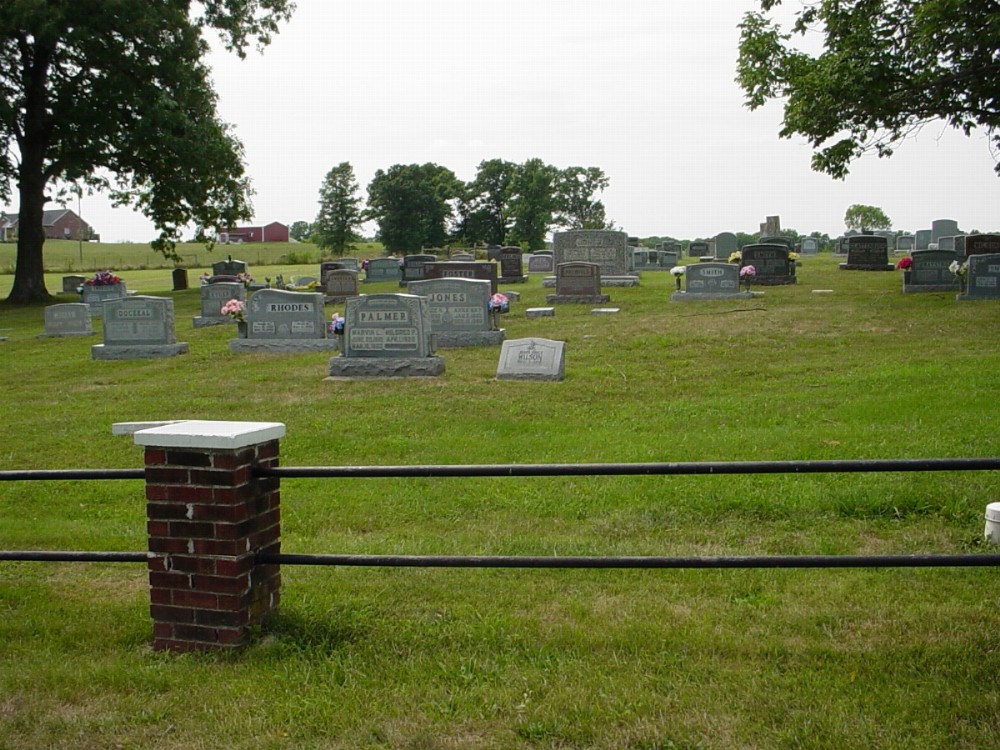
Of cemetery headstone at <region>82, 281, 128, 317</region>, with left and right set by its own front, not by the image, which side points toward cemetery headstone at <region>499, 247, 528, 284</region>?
left

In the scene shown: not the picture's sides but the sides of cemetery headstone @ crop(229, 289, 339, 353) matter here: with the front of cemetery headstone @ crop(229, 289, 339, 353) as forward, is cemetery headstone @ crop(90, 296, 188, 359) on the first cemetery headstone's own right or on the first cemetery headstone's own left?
on the first cemetery headstone's own right

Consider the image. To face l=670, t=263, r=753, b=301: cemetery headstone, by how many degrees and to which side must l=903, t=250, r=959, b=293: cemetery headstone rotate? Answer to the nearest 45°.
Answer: approximately 90° to its right

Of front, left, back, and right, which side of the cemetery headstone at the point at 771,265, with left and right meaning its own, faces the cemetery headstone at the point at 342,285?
right

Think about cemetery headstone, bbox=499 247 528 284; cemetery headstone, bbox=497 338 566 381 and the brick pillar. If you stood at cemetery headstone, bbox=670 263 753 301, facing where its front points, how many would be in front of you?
2

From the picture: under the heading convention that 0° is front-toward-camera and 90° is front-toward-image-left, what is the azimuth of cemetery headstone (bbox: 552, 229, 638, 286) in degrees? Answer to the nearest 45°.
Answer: approximately 0°

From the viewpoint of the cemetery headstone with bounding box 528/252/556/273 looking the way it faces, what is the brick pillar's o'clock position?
The brick pillar is roughly at 12 o'clock from the cemetery headstone.

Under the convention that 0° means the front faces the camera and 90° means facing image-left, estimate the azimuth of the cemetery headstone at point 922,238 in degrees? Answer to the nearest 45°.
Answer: approximately 0°

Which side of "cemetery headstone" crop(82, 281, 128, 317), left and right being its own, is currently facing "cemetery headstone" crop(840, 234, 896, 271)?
left
